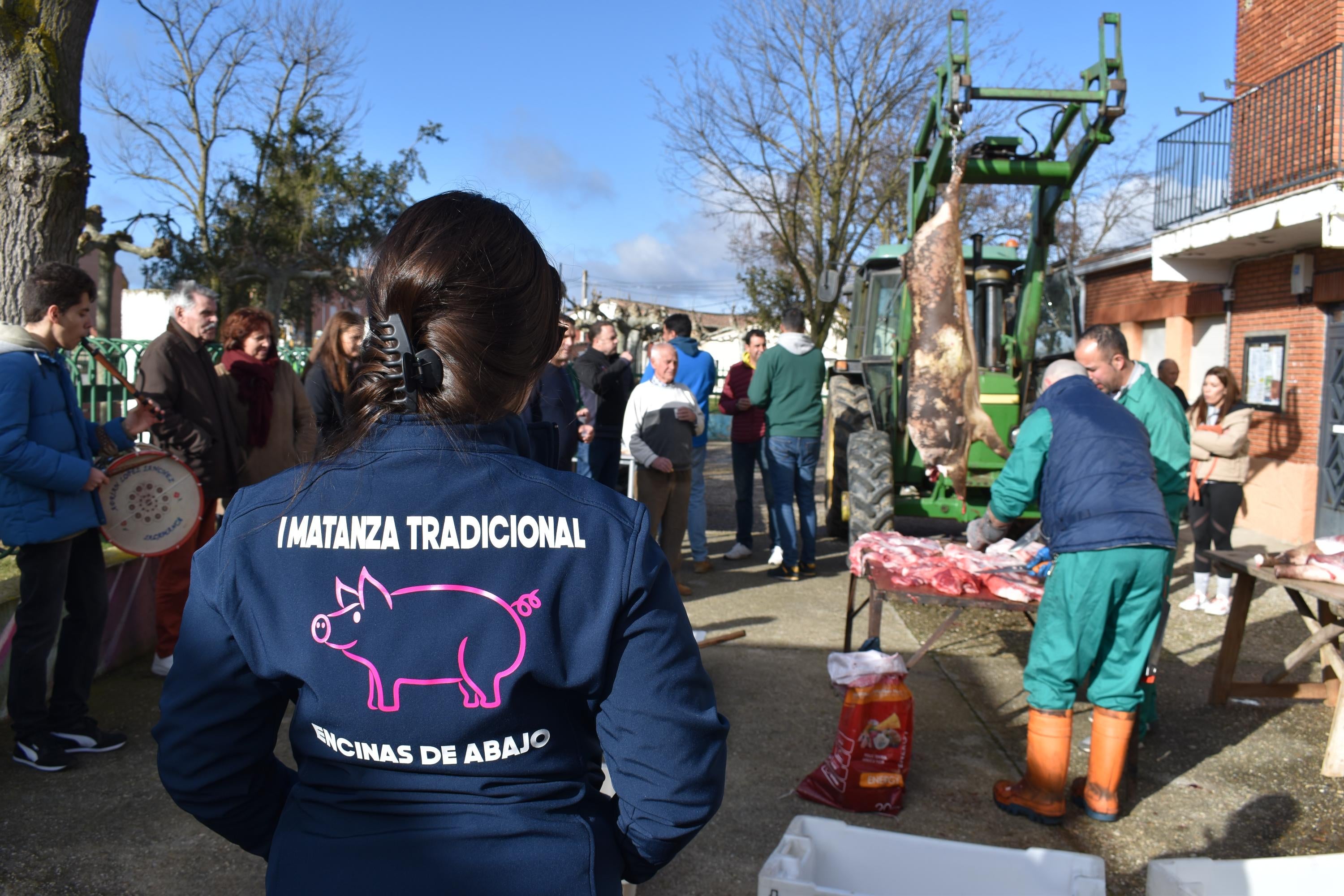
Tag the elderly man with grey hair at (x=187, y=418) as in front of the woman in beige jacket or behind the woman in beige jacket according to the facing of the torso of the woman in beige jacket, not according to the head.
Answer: in front

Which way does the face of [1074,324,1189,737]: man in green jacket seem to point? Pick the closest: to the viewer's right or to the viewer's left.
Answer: to the viewer's left

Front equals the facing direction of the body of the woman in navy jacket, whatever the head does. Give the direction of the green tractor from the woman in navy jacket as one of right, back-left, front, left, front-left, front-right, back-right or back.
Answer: front-right

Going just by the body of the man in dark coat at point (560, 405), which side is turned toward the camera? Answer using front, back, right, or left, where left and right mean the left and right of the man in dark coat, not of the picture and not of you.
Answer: right

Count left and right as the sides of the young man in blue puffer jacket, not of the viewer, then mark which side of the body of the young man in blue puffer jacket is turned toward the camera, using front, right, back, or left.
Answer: right

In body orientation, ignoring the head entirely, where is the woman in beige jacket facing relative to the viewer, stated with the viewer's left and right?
facing the viewer and to the left of the viewer

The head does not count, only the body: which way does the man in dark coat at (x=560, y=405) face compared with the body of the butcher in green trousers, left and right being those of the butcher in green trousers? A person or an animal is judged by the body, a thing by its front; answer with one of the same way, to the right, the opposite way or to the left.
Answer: to the right

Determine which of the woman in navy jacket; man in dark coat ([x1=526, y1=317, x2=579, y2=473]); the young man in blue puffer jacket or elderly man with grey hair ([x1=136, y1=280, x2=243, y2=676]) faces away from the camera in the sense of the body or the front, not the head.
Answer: the woman in navy jacket

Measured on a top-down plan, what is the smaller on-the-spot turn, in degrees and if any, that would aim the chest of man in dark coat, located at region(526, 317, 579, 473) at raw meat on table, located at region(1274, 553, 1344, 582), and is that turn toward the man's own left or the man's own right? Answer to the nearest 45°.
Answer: approximately 45° to the man's own right

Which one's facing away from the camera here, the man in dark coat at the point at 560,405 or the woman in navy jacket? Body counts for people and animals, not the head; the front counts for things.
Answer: the woman in navy jacket

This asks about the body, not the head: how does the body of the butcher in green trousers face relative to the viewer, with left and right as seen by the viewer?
facing away from the viewer and to the left of the viewer

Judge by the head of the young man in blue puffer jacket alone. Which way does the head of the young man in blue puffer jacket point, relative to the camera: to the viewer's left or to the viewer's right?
to the viewer's right

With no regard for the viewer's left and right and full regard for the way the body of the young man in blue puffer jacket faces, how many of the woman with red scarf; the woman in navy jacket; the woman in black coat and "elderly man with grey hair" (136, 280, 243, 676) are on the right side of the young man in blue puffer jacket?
1

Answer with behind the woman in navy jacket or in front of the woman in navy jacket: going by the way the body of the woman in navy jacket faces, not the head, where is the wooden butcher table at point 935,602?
in front

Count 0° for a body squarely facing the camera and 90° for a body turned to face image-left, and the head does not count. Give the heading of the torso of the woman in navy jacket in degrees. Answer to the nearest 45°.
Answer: approximately 180°

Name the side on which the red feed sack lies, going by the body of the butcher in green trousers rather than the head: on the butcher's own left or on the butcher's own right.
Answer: on the butcher's own left

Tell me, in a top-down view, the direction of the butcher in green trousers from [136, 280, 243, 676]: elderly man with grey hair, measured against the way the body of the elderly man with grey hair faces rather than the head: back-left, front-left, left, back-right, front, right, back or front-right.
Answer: front

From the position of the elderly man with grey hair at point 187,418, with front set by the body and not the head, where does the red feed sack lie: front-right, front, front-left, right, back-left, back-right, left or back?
front

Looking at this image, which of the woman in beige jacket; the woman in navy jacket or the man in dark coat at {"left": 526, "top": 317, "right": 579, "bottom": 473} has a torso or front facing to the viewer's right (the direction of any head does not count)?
the man in dark coat

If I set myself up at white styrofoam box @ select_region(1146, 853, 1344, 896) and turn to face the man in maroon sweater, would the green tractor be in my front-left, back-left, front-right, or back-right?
front-right
